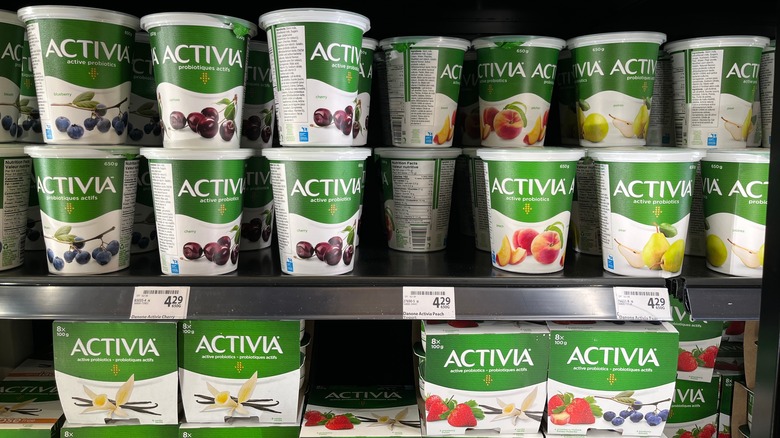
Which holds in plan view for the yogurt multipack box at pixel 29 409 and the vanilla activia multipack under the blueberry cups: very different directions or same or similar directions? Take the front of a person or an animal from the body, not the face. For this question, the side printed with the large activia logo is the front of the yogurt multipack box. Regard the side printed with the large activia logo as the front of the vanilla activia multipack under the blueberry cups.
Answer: same or similar directions

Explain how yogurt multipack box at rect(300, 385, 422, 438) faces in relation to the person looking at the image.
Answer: facing the viewer

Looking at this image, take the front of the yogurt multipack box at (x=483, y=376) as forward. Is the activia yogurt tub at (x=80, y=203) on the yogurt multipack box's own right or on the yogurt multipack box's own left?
on the yogurt multipack box's own right

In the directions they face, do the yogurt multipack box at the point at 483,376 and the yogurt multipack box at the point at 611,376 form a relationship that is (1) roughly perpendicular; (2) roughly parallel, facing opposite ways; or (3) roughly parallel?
roughly parallel

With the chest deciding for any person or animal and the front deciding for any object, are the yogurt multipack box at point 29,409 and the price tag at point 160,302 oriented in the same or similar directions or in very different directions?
same or similar directions

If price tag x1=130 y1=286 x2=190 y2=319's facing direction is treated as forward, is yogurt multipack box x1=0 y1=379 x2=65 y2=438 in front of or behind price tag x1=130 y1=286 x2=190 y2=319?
behind

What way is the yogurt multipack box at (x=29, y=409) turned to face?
toward the camera

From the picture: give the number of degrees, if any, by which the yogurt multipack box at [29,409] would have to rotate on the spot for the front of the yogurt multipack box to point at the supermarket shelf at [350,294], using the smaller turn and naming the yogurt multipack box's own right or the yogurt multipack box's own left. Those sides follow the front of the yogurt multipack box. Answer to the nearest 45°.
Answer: approximately 45° to the yogurt multipack box's own left
